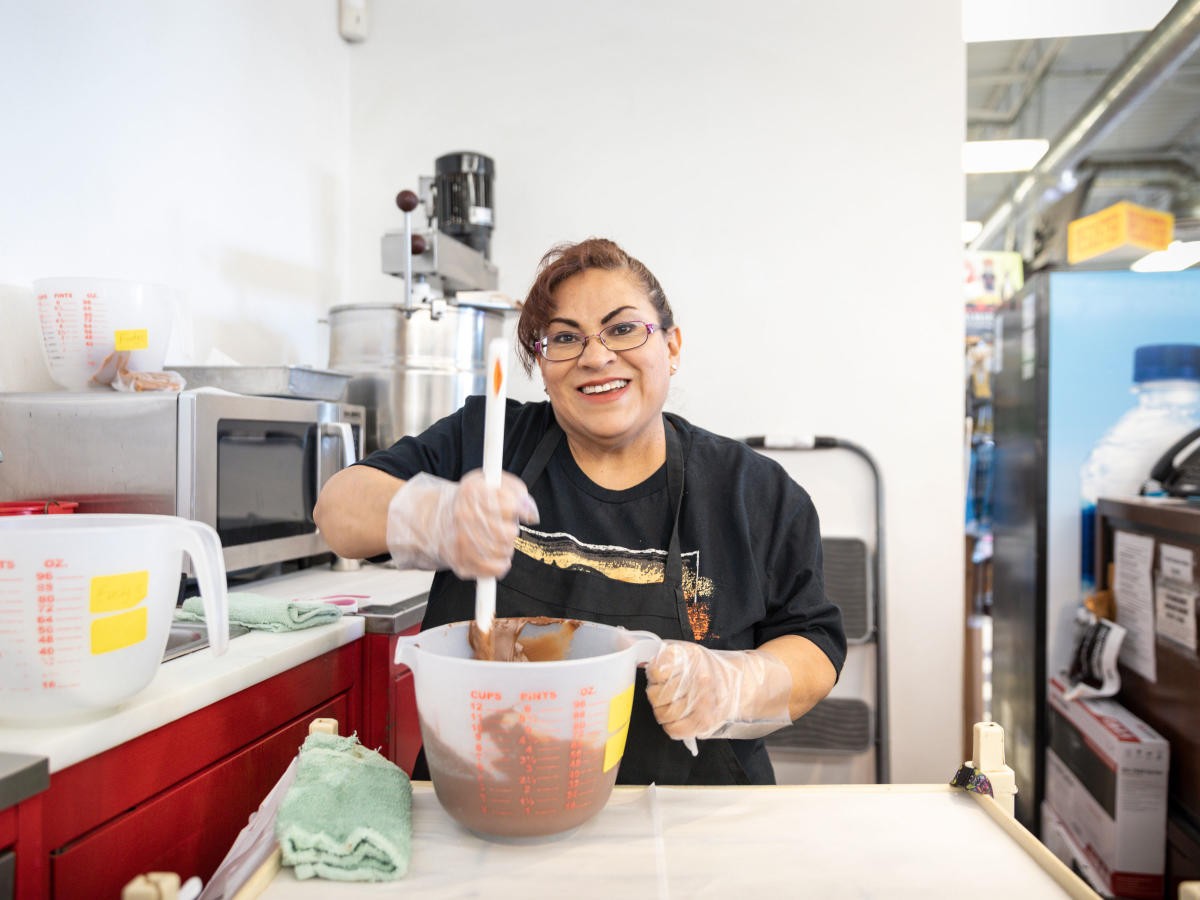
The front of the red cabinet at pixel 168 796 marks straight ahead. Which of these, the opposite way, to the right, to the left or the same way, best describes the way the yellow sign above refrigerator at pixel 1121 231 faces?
to the right

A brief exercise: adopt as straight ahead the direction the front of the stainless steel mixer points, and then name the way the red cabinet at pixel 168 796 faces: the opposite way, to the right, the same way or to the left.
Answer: to the left

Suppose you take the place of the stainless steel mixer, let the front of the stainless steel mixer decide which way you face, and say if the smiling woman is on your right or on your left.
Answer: on your left

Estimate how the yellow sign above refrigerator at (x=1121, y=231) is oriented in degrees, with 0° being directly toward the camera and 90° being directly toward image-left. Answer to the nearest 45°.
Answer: approximately 0°

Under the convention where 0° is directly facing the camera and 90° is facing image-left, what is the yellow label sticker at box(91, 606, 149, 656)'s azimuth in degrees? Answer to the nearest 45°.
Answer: approximately 315°

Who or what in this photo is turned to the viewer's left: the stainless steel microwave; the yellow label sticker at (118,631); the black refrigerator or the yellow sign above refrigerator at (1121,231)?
the black refrigerator

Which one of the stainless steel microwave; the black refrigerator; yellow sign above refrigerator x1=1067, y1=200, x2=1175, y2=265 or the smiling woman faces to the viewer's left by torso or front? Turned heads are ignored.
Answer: the black refrigerator
